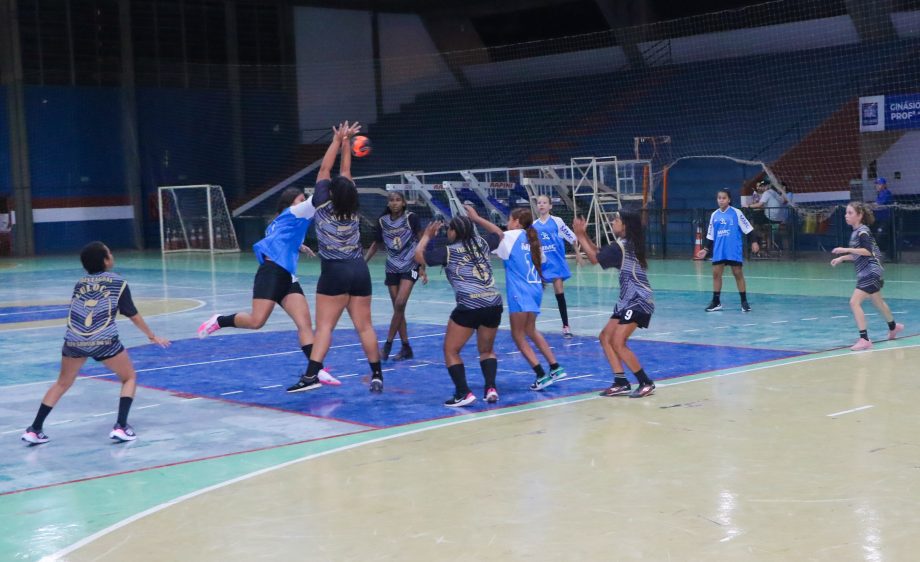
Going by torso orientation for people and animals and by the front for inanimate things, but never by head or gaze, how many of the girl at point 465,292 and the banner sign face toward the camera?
1

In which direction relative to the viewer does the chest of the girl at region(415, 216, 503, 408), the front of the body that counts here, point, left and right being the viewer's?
facing away from the viewer and to the left of the viewer

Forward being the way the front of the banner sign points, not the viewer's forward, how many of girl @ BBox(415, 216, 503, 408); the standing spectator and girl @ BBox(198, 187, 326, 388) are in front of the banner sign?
3

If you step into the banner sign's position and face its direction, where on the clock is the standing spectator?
The standing spectator is roughly at 12 o'clock from the banner sign.

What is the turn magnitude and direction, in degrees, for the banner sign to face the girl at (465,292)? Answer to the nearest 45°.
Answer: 0° — it already faces them

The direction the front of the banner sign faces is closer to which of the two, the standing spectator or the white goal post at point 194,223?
the standing spectator

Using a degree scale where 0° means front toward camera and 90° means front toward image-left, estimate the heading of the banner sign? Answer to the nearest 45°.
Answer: approximately 0°

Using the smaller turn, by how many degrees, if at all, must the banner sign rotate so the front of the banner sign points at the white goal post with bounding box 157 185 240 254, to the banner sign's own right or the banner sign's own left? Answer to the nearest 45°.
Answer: approximately 90° to the banner sign's own right
